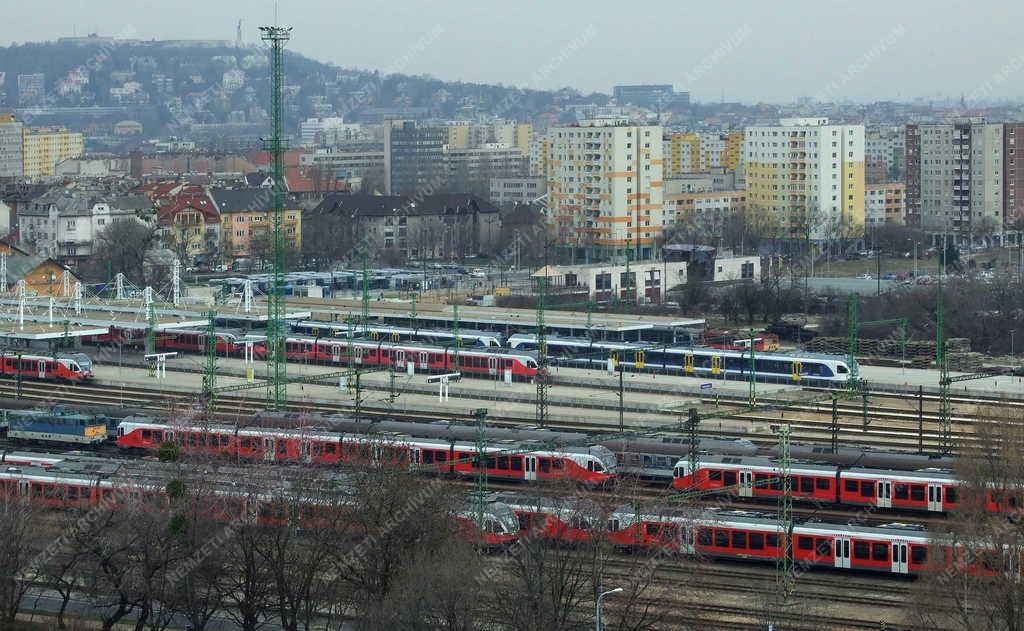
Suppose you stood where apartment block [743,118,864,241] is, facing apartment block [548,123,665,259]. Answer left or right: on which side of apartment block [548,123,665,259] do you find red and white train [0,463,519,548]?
left

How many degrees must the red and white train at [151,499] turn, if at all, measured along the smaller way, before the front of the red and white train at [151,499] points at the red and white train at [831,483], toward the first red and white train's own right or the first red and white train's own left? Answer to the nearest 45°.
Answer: approximately 45° to the first red and white train's own left

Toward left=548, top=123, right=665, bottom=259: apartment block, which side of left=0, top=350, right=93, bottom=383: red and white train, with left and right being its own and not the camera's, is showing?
left

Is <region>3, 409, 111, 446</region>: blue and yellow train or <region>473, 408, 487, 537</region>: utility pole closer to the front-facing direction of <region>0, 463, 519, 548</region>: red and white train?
the utility pole

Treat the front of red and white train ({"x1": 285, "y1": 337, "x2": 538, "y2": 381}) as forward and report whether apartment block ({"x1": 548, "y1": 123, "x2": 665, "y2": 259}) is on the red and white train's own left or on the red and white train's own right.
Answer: on the red and white train's own left

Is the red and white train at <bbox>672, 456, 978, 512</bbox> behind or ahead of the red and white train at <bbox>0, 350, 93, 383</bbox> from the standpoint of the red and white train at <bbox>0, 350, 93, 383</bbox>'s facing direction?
ahead

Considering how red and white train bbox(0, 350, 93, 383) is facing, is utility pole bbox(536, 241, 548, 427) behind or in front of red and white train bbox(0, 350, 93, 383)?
in front

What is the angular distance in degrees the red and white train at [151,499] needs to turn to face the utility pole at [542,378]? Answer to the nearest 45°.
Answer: approximately 90° to its left

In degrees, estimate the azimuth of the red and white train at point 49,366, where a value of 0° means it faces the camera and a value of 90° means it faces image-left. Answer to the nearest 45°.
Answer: approximately 315°

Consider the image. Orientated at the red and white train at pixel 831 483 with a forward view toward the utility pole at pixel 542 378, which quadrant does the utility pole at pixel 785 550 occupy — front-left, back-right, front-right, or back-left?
back-left

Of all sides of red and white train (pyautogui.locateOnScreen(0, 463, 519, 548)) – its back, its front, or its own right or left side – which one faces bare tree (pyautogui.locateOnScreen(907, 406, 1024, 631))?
front

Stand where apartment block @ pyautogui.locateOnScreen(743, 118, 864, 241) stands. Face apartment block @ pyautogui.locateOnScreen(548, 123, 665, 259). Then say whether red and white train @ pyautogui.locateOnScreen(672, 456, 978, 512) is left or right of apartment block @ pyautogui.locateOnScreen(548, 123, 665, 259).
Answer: left

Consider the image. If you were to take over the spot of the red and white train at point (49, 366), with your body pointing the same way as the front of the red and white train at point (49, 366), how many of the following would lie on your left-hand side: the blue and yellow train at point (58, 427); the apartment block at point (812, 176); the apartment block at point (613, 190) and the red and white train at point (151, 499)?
2

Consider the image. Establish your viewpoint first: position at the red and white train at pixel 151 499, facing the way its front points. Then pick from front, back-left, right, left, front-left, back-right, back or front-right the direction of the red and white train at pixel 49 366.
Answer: back-left

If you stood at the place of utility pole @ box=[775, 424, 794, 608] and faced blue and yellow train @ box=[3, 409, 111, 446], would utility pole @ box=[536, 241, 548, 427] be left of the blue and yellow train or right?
right
